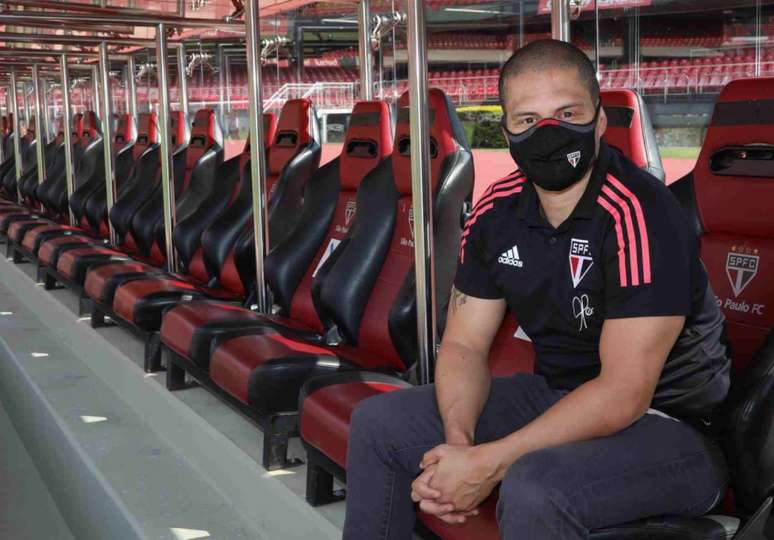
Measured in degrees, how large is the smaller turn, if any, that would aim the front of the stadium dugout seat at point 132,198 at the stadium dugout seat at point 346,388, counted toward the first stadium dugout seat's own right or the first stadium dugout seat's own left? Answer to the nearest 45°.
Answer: approximately 45° to the first stadium dugout seat's own left

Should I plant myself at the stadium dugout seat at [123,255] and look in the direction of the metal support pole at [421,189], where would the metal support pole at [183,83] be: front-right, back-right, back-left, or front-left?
back-left

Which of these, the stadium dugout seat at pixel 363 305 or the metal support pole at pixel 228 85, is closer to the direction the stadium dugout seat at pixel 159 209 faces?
the stadium dugout seat

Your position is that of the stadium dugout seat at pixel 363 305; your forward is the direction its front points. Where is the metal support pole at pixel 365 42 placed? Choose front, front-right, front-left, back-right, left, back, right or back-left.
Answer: back-right

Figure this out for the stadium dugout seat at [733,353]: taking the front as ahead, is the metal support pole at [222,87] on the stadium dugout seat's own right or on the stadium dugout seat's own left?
on the stadium dugout seat's own right

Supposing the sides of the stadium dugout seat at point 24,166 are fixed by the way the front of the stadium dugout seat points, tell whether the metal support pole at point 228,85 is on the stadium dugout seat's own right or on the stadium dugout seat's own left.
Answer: on the stadium dugout seat's own left

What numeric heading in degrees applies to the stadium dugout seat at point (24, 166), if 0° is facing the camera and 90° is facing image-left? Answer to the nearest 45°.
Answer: approximately 45°

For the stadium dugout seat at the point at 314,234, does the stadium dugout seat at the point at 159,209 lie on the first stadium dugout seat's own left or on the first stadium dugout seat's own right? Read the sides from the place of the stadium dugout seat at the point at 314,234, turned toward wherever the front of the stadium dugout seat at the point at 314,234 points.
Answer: on the first stadium dugout seat's own right

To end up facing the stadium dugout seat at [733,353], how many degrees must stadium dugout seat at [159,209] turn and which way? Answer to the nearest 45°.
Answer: approximately 45° to its left

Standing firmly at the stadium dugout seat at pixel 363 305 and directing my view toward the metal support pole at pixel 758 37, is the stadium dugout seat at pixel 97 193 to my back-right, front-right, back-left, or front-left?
back-left

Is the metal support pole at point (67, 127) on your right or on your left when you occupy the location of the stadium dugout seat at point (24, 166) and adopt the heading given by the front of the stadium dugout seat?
on your left

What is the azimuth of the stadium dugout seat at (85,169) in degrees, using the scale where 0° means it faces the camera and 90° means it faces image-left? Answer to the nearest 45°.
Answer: approximately 45°

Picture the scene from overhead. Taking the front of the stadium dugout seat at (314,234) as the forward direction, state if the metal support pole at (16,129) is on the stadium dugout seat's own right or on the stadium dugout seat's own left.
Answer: on the stadium dugout seat's own right
